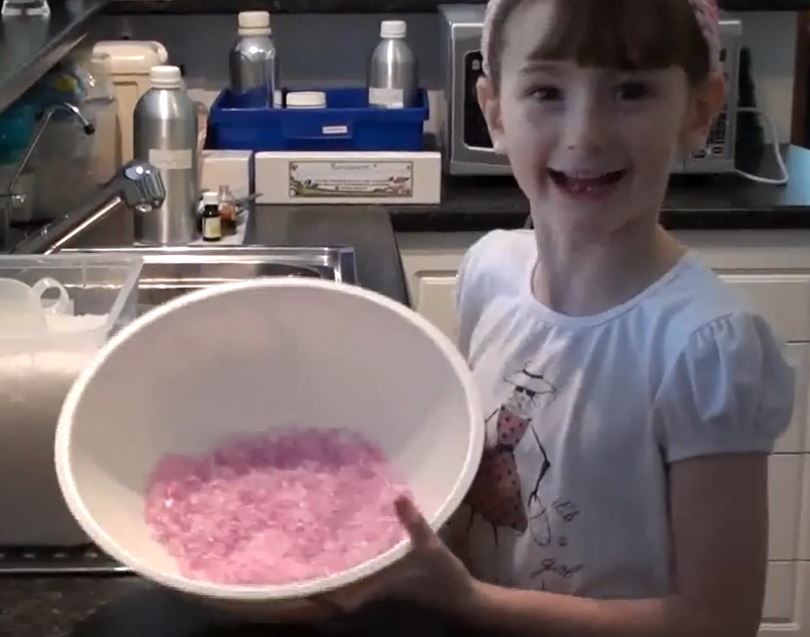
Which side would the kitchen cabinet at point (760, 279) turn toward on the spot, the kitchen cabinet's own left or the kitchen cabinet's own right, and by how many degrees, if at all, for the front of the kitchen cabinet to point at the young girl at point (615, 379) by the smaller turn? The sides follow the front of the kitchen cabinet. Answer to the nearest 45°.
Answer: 0° — it already faces them
